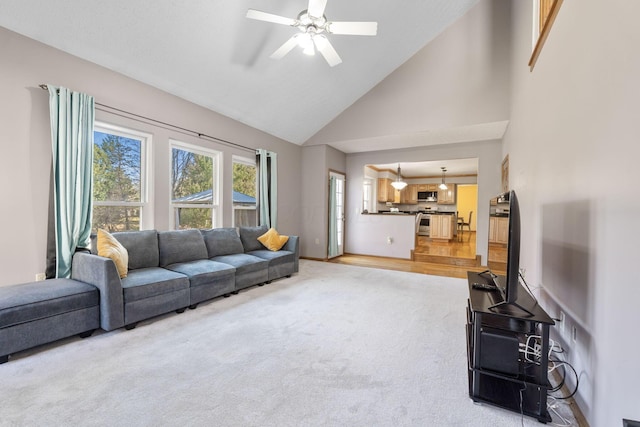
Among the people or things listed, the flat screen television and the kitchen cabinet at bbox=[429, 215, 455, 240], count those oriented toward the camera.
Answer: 1

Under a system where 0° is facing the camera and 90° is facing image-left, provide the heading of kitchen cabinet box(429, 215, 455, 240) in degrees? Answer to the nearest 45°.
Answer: approximately 0°

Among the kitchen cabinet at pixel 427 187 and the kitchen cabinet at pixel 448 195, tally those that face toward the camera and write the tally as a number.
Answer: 2

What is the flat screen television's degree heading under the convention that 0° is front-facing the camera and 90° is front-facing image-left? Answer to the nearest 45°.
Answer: approximately 90°

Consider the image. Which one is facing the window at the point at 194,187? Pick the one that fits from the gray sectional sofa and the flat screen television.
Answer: the flat screen television

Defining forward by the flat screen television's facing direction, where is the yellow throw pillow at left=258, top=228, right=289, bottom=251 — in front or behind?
in front

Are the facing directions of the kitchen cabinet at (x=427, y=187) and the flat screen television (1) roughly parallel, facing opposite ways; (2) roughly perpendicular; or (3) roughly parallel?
roughly perpendicular

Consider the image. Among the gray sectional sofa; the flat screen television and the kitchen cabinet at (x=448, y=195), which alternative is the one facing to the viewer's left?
the flat screen television

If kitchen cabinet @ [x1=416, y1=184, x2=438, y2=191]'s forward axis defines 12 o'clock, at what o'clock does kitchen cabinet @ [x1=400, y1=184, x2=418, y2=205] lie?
kitchen cabinet @ [x1=400, y1=184, x2=418, y2=205] is roughly at 3 o'clock from kitchen cabinet @ [x1=416, y1=184, x2=438, y2=191].

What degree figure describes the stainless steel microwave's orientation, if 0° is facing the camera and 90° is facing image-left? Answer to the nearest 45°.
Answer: approximately 0°

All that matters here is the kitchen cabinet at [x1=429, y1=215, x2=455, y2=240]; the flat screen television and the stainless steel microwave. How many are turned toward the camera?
2

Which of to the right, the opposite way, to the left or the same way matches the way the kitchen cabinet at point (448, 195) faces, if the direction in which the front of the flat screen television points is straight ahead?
to the left
